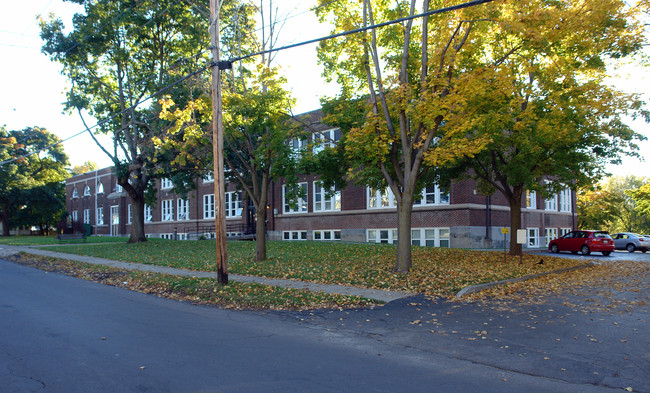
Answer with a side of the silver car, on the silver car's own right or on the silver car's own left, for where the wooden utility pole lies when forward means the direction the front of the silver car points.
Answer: on the silver car's own left

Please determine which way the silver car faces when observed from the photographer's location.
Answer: facing away from the viewer and to the left of the viewer

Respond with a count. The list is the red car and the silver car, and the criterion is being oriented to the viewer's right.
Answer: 0
